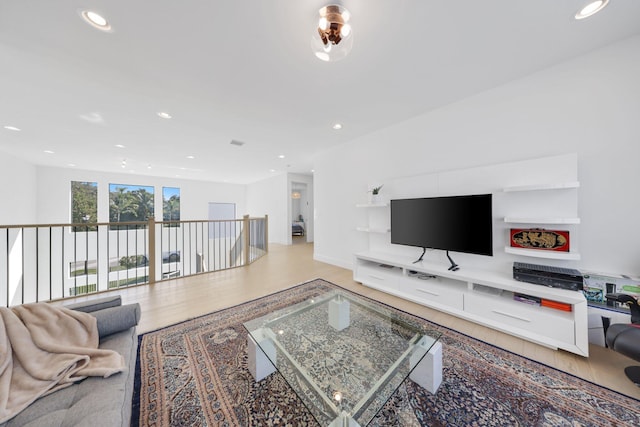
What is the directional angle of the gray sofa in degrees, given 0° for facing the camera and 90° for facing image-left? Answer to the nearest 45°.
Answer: approximately 270°

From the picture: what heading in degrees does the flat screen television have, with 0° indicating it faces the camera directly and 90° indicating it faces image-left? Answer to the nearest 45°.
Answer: approximately 45°

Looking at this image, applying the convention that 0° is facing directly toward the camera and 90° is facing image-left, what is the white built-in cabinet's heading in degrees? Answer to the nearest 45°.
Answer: approximately 45°

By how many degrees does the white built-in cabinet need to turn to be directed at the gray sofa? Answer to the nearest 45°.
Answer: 0° — it already faces it

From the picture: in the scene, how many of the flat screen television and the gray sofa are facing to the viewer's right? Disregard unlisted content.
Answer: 1

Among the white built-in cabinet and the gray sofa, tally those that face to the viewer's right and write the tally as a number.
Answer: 1

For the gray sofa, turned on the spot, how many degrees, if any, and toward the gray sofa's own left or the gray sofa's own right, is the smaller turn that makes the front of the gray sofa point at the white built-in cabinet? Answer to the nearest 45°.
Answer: approximately 45° to the gray sofa's own right

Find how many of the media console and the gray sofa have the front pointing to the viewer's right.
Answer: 1

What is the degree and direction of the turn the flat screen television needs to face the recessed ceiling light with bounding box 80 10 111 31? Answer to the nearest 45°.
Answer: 0° — it already faces it
